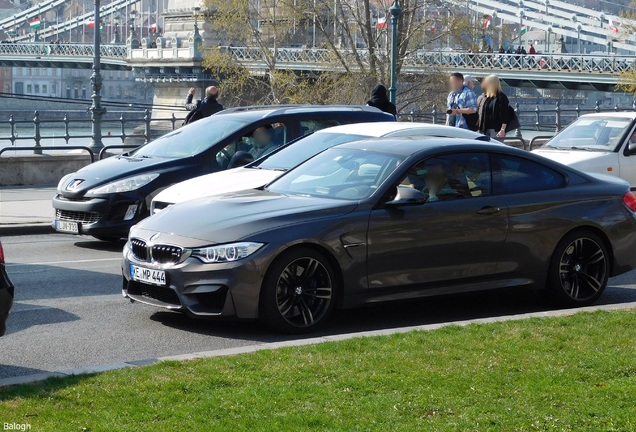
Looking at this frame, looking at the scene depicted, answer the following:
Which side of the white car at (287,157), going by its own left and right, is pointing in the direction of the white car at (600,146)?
back

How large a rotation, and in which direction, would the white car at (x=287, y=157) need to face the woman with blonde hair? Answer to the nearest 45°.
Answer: approximately 180°

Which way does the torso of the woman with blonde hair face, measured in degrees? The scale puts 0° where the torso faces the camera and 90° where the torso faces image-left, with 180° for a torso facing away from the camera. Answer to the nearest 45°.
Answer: approximately 45°

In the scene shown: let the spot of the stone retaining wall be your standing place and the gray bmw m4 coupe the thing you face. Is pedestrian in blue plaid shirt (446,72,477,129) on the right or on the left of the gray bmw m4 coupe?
left

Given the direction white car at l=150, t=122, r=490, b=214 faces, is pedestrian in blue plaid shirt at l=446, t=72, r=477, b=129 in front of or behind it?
behind

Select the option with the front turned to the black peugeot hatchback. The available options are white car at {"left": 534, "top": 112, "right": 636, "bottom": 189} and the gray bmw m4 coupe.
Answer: the white car

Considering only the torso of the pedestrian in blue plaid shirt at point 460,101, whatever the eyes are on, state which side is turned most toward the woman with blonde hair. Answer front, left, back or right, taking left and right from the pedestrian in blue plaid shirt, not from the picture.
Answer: left

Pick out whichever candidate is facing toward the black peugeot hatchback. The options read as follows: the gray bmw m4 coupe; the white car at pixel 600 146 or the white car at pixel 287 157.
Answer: the white car at pixel 600 146

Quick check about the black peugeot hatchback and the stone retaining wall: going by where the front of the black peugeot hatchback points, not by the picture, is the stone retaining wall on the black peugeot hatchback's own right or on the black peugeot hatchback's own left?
on the black peugeot hatchback's own right
